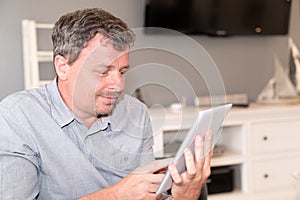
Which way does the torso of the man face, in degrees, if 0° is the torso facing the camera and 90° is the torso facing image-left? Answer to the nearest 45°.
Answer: approximately 315°

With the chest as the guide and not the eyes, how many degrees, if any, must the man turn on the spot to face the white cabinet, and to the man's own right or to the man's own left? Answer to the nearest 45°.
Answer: approximately 90° to the man's own left
